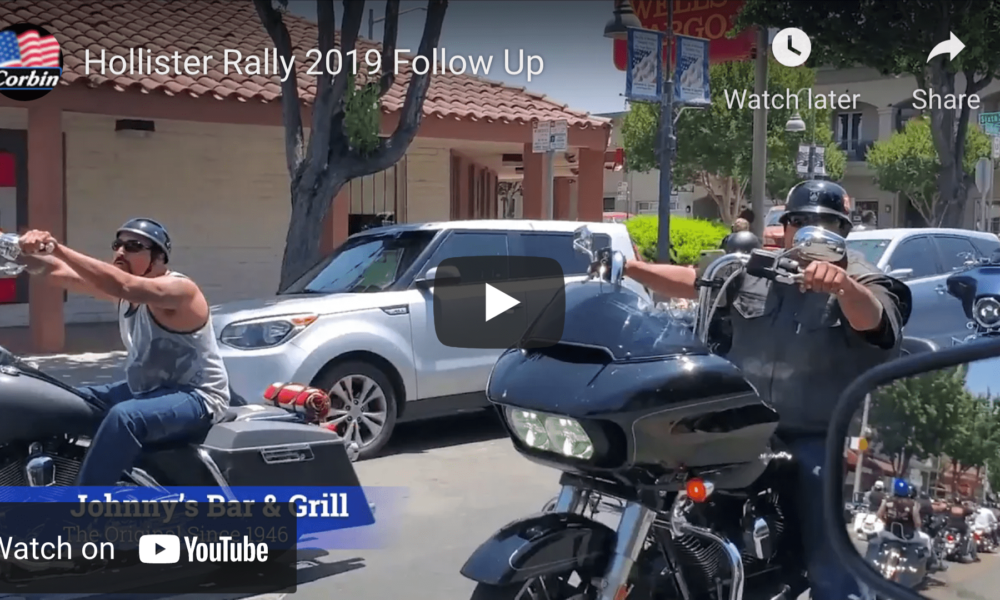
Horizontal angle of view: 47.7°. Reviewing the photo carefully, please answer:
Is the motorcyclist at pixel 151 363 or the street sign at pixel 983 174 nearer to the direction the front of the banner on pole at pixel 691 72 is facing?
the motorcyclist

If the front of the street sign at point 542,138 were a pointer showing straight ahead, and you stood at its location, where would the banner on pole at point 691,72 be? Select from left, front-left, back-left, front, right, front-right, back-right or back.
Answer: back-left

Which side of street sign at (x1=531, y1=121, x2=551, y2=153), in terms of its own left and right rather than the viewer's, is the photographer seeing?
front

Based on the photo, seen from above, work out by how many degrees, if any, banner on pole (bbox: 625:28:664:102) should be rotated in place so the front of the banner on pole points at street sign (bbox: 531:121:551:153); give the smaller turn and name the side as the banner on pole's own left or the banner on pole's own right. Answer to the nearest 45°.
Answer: approximately 45° to the banner on pole's own right

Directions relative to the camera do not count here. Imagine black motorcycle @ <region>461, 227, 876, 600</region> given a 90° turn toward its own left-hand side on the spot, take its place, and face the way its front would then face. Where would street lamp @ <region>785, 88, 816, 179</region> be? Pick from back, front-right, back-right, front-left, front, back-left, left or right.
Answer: back-left

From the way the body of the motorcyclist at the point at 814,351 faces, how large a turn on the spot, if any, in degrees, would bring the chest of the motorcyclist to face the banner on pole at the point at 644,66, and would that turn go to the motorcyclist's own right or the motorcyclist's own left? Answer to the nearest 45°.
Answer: approximately 135° to the motorcyclist's own right

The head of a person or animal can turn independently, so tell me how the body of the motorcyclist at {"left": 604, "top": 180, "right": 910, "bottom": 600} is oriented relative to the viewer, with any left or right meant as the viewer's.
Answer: facing the viewer and to the left of the viewer

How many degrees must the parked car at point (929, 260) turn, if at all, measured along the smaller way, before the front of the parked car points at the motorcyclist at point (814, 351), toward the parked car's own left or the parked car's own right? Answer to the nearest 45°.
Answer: approximately 45° to the parked car's own left

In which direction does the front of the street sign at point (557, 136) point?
toward the camera

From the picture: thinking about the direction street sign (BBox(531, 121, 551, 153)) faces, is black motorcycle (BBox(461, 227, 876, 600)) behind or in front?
in front

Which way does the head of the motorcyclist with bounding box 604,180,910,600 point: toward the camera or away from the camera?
toward the camera
